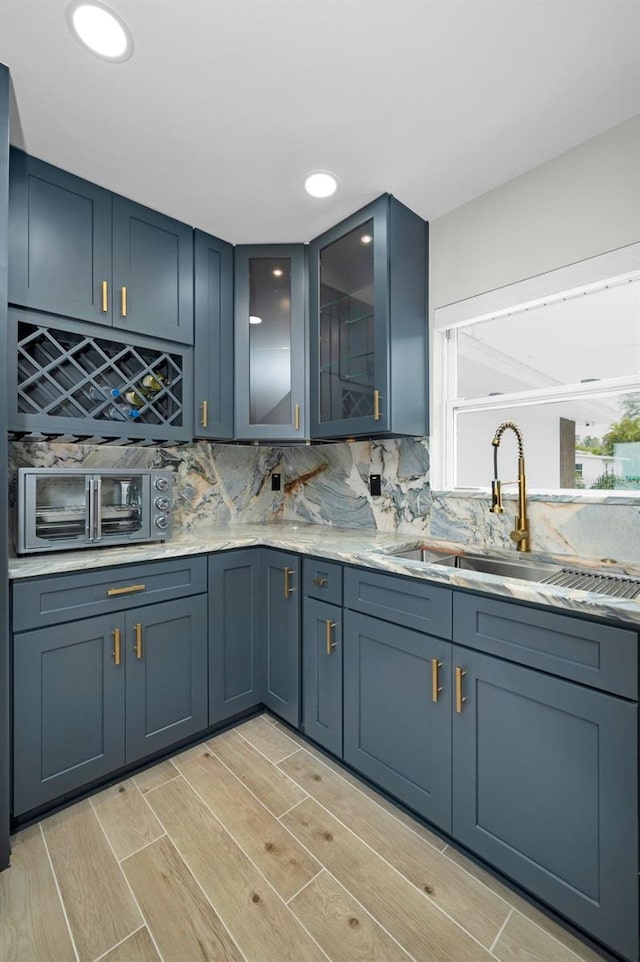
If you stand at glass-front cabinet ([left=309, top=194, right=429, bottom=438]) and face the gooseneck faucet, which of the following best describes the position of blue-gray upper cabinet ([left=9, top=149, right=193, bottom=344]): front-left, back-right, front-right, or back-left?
back-right

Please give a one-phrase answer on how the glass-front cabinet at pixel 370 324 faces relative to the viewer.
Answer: facing the viewer and to the left of the viewer

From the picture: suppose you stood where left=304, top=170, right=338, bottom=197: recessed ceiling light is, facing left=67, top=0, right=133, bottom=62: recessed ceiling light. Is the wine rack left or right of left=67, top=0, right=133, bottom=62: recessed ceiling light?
right

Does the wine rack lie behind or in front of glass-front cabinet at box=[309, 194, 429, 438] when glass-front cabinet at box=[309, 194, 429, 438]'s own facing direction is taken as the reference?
in front

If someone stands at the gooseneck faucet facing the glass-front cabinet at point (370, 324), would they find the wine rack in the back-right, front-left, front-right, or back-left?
front-left

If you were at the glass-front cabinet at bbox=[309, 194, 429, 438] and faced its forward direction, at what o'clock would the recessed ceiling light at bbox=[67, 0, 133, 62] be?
The recessed ceiling light is roughly at 12 o'clock from the glass-front cabinet.

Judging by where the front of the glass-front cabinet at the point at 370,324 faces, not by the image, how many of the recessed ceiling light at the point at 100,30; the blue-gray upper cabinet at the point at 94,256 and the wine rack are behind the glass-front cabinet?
0

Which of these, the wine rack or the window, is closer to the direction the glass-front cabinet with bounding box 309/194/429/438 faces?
the wine rack

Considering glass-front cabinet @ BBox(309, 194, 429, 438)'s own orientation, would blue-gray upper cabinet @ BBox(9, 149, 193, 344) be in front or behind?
in front
